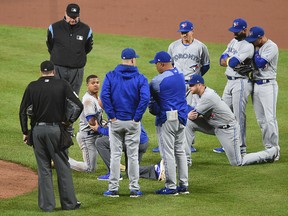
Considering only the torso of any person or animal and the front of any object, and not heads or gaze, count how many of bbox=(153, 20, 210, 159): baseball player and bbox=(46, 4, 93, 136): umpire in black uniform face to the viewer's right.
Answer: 0

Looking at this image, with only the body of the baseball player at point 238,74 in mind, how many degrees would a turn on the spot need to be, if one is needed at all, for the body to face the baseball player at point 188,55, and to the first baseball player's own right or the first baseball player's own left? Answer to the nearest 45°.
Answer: approximately 45° to the first baseball player's own right

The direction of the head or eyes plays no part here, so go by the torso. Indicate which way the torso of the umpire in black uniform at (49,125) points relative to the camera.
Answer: away from the camera

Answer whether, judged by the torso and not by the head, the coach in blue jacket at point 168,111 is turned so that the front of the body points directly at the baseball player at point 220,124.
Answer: no

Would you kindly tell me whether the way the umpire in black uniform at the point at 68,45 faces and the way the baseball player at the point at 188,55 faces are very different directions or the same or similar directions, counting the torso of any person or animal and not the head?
same or similar directions

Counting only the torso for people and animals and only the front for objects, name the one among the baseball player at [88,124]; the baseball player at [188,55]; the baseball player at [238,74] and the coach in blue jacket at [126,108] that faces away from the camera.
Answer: the coach in blue jacket

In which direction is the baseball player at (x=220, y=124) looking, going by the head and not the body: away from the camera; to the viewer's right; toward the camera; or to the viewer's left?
to the viewer's left

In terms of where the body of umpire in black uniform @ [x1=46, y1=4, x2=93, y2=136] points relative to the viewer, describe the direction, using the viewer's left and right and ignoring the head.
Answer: facing the viewer

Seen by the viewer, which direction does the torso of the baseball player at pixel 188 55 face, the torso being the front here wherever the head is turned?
toward the camera

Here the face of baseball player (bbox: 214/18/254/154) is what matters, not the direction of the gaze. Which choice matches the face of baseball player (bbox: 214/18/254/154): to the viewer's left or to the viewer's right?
to the viewer's left

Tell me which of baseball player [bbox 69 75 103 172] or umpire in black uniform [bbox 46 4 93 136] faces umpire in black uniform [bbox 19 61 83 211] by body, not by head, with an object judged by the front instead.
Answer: umpire in black uniform [bbox 46 4 93 136]

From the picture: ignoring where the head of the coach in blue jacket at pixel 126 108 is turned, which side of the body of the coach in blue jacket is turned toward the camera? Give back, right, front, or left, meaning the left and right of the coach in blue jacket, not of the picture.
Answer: back

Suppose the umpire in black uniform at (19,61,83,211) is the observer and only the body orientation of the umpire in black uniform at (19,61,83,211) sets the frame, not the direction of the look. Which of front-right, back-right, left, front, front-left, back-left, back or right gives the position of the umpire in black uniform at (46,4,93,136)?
front

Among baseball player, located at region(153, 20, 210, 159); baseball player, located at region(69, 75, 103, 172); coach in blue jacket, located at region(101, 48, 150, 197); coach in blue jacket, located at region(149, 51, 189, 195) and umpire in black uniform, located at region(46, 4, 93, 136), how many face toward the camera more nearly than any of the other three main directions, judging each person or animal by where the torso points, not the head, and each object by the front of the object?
2
